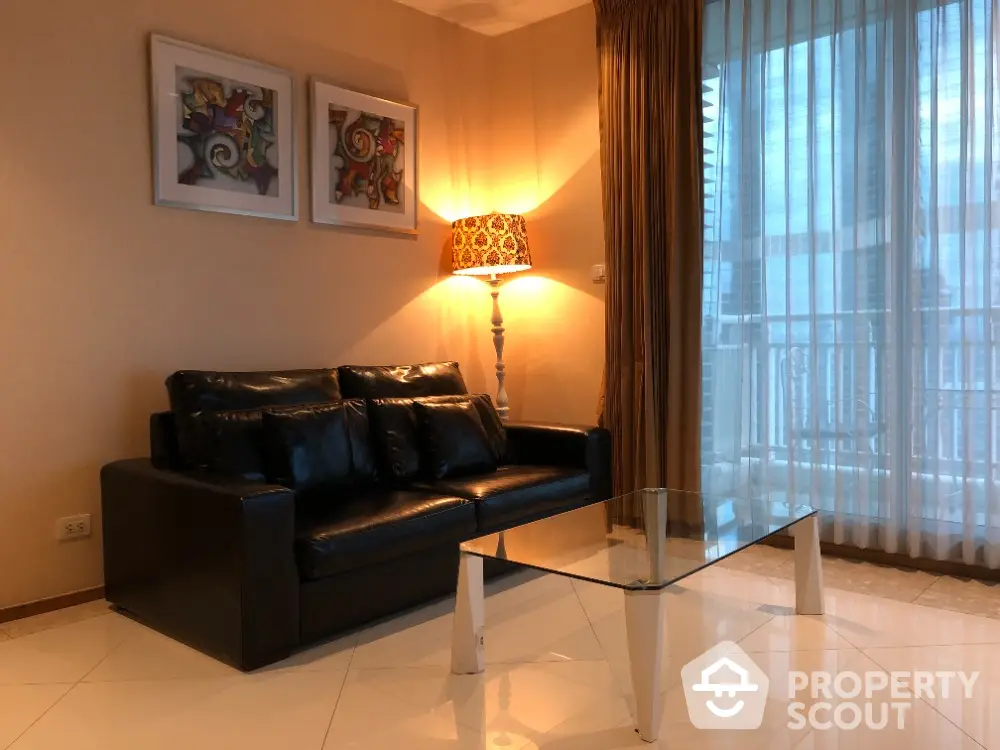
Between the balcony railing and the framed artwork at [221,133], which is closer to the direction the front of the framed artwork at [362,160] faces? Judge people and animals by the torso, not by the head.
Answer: the balcony railing

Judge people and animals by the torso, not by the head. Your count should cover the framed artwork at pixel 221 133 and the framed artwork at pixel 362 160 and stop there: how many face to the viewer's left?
0

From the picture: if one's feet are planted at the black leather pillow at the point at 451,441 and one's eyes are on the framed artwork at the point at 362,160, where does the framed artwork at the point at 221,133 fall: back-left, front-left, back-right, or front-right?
front-left

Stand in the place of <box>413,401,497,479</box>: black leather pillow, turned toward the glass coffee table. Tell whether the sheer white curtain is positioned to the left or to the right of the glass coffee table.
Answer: left

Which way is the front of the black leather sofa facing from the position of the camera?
facing the viewer and to the right of the viewer

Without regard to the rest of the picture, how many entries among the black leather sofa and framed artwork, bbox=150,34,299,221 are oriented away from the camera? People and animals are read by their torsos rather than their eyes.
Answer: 0

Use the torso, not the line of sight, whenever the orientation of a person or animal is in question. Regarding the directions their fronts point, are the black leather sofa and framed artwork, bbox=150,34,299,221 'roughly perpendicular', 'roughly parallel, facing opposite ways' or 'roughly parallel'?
roughly parallel

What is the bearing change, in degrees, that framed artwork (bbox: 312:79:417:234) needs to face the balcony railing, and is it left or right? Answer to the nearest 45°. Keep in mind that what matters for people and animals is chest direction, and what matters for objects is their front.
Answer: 0° — it already faces it

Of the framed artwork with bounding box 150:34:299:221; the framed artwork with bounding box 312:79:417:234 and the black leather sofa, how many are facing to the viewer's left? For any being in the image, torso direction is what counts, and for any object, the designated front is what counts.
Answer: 0

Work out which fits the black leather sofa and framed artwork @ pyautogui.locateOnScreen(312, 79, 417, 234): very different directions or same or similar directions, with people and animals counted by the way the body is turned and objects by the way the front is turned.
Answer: same or similar directions

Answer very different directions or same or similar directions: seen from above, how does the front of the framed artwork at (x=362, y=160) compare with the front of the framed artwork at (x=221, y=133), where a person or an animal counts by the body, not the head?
same or similar directions

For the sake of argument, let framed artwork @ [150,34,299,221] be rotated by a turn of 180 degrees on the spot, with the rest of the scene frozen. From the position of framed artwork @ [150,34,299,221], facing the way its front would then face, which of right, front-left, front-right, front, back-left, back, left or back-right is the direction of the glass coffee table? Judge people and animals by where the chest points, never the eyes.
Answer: back

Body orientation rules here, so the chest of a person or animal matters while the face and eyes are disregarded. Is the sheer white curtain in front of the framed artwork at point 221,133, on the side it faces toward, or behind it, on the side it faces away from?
in front

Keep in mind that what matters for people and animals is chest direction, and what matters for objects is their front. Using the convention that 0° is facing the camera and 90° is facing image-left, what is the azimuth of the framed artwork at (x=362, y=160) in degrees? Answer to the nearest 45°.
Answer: approximately 315°

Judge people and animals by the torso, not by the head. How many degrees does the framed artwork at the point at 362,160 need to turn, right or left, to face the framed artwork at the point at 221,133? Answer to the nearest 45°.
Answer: approximately 90° to its right
